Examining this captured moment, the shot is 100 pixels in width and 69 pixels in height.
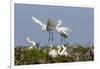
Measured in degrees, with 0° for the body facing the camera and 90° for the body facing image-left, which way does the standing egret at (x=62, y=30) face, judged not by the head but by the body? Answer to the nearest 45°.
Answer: approximately 90°
